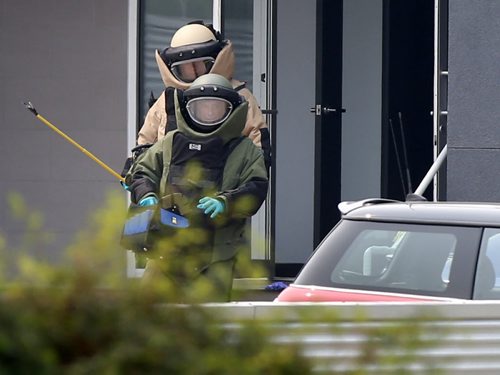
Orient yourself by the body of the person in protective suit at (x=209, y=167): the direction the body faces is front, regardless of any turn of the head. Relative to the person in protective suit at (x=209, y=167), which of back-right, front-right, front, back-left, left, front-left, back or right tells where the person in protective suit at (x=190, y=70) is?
back

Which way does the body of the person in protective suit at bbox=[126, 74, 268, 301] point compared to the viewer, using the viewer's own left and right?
facing the viewer
